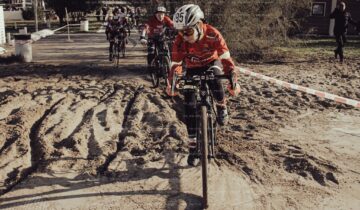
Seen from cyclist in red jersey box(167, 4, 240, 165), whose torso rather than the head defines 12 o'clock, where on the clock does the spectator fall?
The spectator is roughly at 7 o'clock from the cyclist in red jersey.

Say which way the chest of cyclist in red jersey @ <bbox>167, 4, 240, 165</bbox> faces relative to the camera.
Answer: toward the camera
